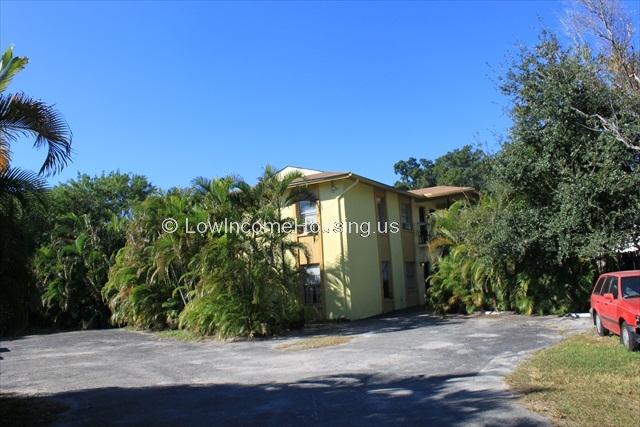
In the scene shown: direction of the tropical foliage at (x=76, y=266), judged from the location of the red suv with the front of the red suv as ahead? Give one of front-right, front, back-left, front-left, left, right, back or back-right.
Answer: back-right

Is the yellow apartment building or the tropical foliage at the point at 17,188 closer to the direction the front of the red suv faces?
the tropical foliage

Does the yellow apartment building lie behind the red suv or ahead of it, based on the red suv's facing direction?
behind

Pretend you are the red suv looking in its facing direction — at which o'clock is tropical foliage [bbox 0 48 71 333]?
The tropical foliage is roughly at 3 o'clock from the red suv.
